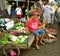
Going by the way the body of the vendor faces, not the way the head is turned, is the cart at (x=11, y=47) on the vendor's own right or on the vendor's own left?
on the vendor's own right

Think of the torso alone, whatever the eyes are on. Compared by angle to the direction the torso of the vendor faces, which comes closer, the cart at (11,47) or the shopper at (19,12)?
the cart

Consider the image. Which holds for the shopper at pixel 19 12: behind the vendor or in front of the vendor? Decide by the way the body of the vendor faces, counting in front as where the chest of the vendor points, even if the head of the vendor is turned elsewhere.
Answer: behind
